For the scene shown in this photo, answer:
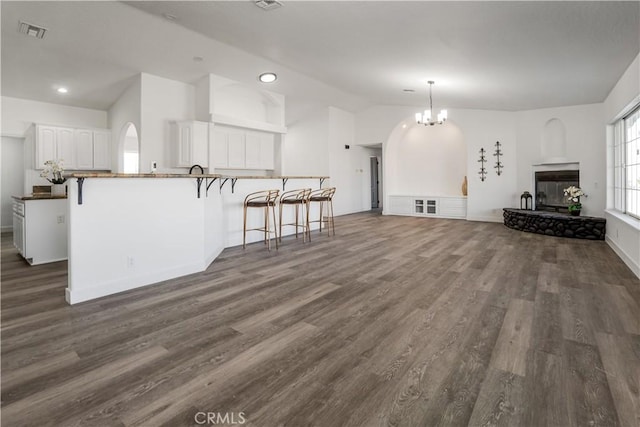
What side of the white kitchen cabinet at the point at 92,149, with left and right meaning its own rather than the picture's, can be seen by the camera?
front

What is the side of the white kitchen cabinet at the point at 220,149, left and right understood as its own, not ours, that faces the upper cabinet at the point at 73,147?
right

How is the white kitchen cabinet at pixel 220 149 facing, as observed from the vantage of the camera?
facing the viewer

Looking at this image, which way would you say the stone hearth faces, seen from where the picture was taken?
facing the viewer and to the left of the viewer

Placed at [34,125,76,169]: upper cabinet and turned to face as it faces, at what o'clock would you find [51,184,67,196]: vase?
The vase is roughly at 12 o'clock from the upper cabinet.

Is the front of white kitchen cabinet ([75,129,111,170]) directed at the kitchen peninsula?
yes

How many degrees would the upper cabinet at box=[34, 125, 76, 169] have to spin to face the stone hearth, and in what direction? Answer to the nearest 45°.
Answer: approximately 45° to its left

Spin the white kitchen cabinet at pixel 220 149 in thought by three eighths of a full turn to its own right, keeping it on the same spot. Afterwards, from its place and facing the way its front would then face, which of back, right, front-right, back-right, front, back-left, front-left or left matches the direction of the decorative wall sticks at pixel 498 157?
back-right

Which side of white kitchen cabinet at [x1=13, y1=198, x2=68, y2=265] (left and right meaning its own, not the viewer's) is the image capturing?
left

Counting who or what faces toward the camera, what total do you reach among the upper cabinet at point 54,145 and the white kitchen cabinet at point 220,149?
2

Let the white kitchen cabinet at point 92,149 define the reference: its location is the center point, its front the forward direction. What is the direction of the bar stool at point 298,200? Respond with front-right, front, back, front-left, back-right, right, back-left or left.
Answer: front-left

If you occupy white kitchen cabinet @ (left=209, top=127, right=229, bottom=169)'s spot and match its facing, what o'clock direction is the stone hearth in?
The stone hearth is roughly at 10 o'clock from the white kitchen cabinet.
